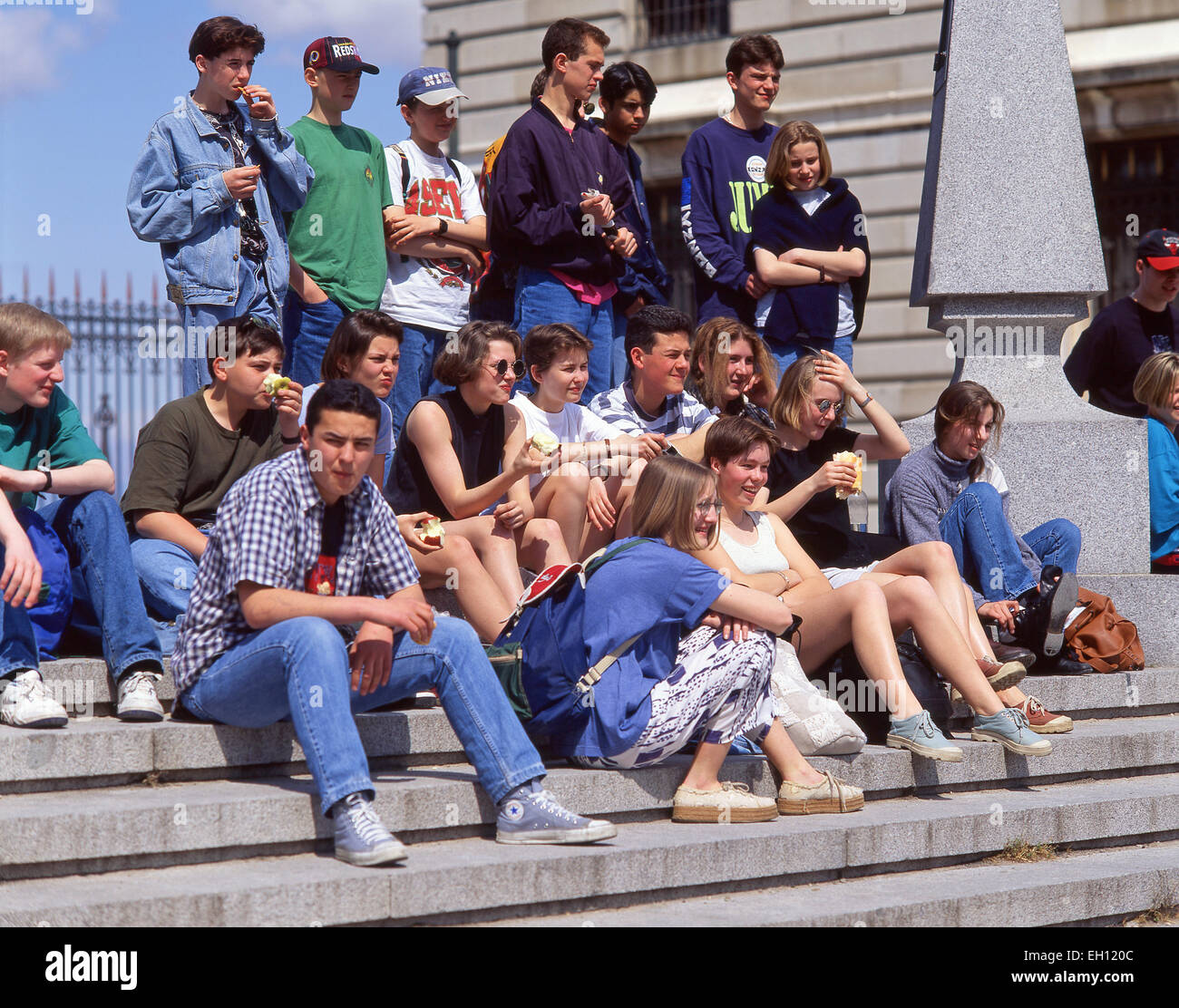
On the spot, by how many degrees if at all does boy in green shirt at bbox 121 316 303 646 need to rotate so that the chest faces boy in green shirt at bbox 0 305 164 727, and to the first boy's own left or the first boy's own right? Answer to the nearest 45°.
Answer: approximately 90° to the first boy's own right

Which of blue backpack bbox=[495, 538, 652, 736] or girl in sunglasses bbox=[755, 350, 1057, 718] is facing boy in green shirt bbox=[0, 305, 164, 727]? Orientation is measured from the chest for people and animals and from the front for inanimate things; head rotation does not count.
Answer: the blue backpack

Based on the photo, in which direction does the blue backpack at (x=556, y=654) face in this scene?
to the viewer's left

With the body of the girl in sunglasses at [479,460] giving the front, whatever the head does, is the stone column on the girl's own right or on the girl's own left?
on the girl's own left

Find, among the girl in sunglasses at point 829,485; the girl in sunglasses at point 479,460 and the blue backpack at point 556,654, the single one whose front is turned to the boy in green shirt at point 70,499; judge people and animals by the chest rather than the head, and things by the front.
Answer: the blue backpack

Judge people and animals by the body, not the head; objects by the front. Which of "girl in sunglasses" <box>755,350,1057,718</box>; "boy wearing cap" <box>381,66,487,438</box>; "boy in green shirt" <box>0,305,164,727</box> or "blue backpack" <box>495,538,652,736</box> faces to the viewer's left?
the blue backpack

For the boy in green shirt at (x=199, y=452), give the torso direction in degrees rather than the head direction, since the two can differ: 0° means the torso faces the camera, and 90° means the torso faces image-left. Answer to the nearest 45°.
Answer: approximately 315°

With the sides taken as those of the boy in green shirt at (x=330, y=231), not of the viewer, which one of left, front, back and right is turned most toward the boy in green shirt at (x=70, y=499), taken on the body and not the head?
right

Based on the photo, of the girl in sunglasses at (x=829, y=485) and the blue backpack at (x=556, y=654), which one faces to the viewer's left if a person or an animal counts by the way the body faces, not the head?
the blue backpack
